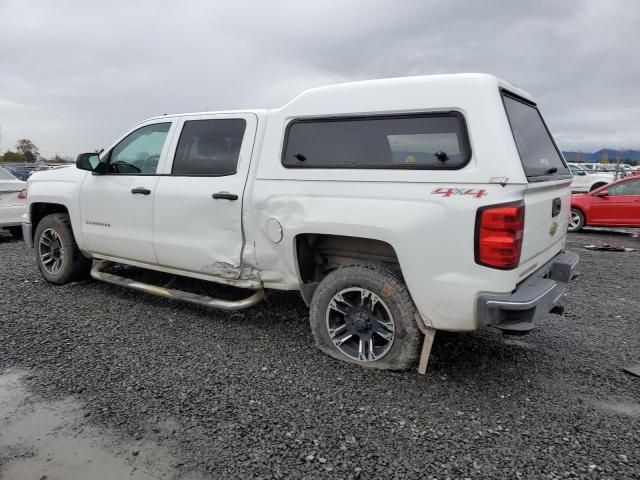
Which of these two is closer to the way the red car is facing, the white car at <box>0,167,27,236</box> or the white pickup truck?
the white car

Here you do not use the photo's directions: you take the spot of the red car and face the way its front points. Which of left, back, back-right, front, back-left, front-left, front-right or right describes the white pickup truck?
left

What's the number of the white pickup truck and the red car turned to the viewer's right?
0

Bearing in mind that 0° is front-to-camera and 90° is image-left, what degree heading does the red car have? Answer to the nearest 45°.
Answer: approximately 90°

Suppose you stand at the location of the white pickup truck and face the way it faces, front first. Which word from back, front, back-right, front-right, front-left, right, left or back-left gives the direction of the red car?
right

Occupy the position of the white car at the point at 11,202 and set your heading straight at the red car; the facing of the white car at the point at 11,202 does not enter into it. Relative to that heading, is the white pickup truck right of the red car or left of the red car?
right

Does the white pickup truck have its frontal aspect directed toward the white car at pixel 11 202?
yes

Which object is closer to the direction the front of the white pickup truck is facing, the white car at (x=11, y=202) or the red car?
the white car

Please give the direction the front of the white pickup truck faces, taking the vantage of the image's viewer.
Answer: facing away from the viewer and to the left of the viewer
